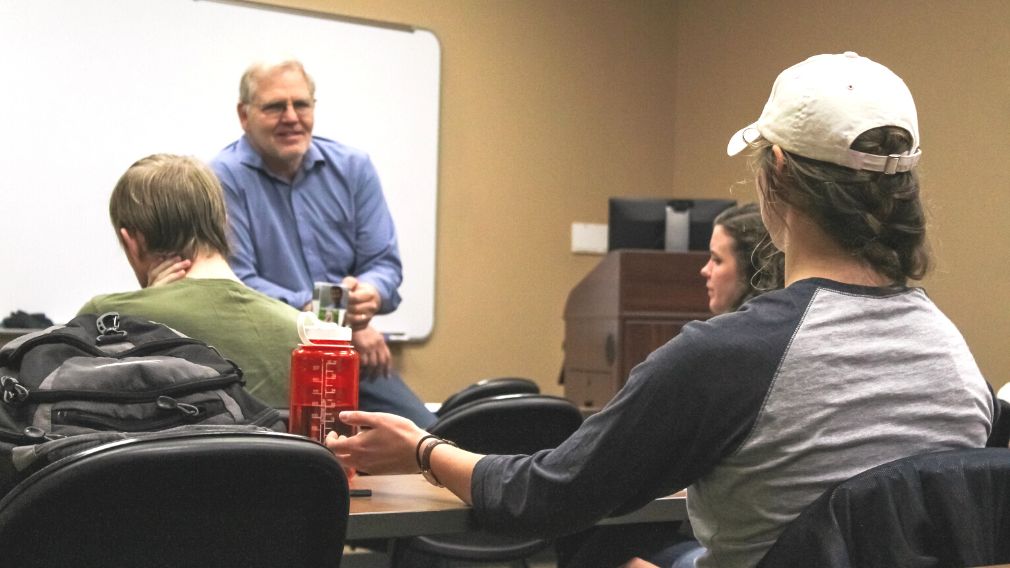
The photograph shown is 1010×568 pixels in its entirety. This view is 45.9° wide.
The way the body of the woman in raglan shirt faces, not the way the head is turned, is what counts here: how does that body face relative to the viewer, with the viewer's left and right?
facing away from the viewer and to the left of the viewer

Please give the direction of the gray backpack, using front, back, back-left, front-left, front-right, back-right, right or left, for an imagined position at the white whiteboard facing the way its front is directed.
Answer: front-right

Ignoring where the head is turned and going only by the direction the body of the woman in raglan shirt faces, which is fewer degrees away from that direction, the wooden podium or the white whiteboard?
the white whiteboard

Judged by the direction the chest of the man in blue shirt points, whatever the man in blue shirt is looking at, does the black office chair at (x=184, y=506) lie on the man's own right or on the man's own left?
on the man's own right

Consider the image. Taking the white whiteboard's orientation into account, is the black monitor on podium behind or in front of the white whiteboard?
in front

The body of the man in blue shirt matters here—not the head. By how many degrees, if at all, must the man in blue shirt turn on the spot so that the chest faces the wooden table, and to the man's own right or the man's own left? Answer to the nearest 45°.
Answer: approximately 45° to the man's own right

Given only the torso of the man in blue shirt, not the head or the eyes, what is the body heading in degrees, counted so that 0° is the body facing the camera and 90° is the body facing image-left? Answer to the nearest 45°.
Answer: approximately 315°

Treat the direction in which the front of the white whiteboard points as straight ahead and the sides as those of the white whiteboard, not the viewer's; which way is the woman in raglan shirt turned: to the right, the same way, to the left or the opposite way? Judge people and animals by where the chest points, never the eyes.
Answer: the opposite way

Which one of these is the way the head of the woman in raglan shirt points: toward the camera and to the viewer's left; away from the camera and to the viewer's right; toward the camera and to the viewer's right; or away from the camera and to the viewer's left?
away from the camera and to the viewer's left

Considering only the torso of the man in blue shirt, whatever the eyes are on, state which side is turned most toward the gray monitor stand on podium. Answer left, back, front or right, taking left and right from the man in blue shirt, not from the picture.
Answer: left

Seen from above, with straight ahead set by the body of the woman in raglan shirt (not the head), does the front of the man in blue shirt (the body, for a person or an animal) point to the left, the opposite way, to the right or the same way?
the opposite way

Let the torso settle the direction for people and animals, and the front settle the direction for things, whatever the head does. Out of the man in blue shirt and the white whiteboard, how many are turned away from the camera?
0

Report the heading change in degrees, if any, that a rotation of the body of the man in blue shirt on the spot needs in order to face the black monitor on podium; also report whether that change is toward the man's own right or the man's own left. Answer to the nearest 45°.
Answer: approximately 90° to the man's own left
